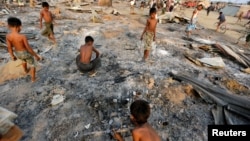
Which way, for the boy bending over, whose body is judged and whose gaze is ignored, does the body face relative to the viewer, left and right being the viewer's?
facing away from the viewer and to the right of the viewer

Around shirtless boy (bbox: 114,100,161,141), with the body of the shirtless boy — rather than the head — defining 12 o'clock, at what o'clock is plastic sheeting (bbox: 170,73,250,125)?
The plastic sheeting is roughly at 3 o'clock from the shirtless boy.

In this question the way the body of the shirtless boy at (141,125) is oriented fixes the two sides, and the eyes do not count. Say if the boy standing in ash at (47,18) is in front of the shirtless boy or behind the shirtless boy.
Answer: in front

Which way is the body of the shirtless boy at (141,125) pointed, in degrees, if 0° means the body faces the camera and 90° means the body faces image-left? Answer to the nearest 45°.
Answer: approximately 135°

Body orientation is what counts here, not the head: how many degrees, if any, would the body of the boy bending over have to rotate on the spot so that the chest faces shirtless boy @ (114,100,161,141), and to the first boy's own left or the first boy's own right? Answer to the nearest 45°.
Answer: approximately 135° to the first boy's own right

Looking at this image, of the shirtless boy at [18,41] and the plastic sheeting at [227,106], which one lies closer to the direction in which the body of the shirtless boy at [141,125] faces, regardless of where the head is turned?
the shirtless boy

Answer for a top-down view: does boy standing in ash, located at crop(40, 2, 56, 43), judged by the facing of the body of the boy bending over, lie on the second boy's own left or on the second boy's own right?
on the second boy's own left

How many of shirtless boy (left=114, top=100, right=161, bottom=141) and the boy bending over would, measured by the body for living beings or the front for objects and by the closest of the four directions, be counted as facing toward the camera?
0

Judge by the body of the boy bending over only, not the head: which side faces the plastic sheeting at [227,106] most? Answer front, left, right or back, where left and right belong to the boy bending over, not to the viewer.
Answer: right

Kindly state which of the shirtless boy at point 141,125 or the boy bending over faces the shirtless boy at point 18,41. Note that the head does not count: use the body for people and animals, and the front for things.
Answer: the shirtless boy at point 141,125

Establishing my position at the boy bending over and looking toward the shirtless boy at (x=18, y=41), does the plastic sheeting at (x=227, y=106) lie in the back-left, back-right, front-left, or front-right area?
back-left

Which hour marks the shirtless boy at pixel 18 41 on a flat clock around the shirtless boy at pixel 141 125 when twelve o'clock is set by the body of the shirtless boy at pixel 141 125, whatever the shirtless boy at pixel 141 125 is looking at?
the shirtless boy at pixel 18 41 is roughly at 12 o'clock from the shirtless boy at pixel 141 125.

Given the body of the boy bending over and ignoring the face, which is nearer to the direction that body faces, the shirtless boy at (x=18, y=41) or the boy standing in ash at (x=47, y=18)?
the boy standing in ash
